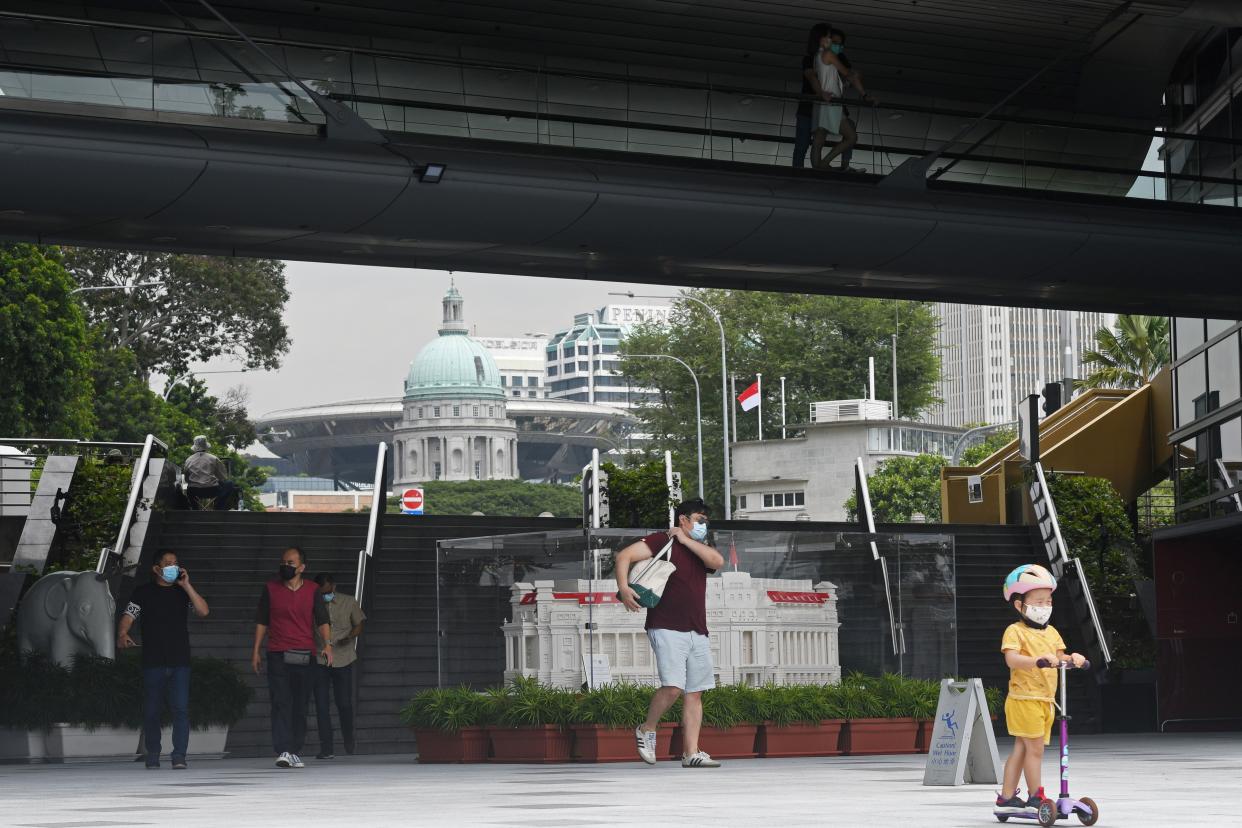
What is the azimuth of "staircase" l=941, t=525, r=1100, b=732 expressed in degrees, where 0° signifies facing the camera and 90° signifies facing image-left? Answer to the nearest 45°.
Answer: approximately 0°

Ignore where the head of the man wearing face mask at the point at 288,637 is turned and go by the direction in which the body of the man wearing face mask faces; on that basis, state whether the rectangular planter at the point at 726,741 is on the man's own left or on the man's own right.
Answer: on the man's own left

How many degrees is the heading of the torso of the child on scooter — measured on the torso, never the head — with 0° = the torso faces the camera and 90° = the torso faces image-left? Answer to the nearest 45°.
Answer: approximately 315°

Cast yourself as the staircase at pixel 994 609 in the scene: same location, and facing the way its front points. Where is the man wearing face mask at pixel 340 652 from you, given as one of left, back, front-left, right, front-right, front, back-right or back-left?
front-right

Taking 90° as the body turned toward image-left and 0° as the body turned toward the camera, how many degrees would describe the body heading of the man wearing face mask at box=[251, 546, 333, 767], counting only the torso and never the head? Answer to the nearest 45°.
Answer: approximately 0°

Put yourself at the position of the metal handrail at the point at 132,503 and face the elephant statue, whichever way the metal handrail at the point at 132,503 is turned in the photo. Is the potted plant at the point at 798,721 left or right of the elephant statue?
left

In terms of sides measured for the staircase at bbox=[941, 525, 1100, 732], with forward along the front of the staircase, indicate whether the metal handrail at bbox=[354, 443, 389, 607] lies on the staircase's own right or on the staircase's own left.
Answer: on the staircase's own right
